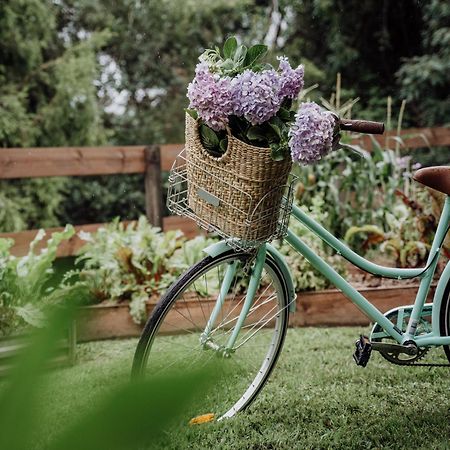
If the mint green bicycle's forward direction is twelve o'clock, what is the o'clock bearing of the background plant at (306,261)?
The background plant is roughly at 3 o'clock from the mint green bicycle.

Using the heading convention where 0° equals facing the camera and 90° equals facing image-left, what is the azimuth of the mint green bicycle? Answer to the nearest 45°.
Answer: approximately 90°

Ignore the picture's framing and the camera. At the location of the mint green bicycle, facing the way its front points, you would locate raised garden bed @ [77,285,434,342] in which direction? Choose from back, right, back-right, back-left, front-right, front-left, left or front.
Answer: right

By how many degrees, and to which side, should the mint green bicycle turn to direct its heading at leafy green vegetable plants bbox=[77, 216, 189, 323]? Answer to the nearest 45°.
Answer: approximately 45° to its right
